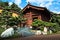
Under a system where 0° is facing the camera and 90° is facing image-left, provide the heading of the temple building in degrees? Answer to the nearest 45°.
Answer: approximately 45°
